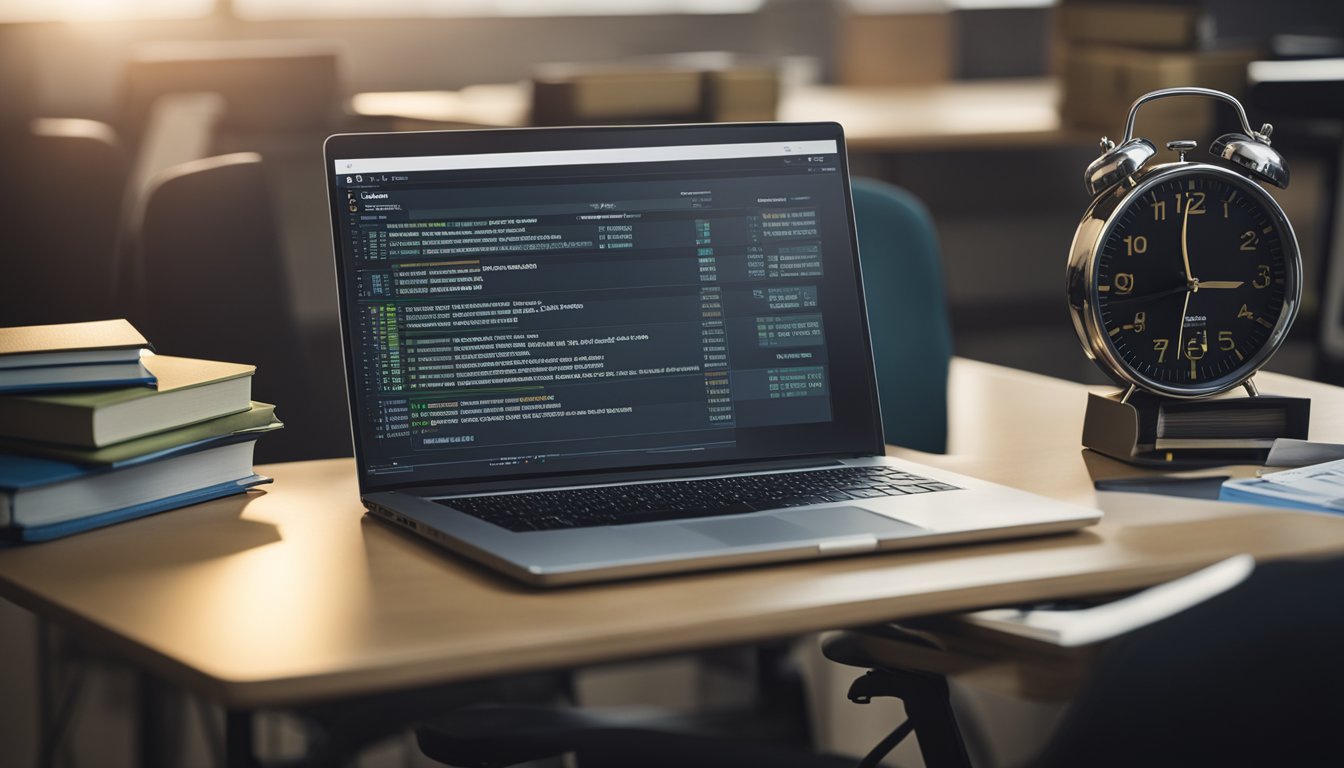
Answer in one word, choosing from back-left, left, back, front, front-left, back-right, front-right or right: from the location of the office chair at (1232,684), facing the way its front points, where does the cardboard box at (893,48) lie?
front-right

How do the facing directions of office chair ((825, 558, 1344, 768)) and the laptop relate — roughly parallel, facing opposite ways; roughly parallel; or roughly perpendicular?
roughly parallel, facing opposite ways

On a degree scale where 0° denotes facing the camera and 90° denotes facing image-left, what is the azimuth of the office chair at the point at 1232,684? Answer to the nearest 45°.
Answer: approximately 135°

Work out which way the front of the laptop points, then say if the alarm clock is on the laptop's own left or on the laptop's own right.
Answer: on the laptop's own left

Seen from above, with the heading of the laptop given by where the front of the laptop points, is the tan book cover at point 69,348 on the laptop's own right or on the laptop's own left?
on the laptop's own right

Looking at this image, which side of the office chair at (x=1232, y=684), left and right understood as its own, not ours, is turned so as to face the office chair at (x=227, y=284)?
front

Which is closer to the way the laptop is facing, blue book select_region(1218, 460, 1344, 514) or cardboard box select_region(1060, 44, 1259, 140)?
the blue book

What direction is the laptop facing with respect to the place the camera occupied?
facing the viewer and to the right of the viewer
